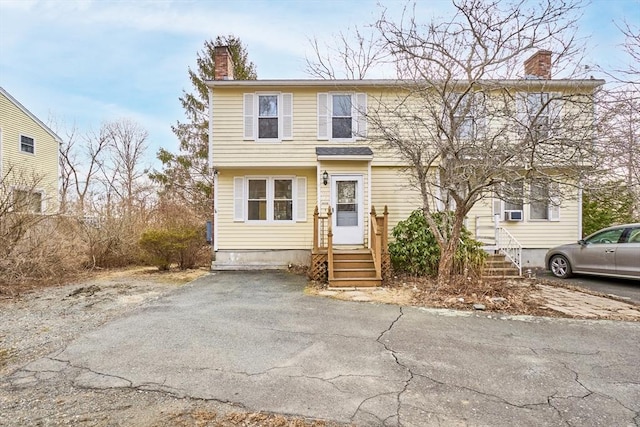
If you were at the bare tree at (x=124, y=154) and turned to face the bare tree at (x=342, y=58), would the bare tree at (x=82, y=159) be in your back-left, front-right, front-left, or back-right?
back-right

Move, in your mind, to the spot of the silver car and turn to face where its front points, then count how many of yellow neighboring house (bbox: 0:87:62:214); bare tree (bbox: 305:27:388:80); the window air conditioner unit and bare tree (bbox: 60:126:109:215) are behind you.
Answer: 0

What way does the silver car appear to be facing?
to the viewer's left

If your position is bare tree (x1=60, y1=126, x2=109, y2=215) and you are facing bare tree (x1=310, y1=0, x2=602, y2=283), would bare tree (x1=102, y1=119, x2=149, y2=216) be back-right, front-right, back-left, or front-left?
front-left

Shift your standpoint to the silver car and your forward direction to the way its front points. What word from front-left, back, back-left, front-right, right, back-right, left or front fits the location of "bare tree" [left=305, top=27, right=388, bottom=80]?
front

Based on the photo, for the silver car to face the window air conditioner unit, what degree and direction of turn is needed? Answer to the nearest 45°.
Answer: approximately 45° to its right

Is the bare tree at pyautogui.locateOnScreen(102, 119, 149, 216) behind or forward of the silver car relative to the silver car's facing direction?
forward

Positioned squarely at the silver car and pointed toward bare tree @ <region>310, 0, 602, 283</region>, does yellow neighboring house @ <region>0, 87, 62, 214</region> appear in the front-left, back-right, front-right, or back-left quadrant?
front-right

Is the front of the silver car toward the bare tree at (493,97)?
yes
